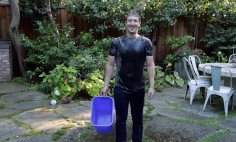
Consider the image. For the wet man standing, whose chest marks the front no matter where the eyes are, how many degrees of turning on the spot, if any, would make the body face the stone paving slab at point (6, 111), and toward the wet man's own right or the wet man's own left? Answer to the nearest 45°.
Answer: approximately 135° to the wet man's own right

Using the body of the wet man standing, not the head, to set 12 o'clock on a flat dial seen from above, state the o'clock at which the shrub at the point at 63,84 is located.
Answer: The shrub is roughly at 5 o'clock from the wet man standing.

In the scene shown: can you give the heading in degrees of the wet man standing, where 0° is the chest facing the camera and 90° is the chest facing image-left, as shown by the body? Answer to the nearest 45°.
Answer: approximately 0°

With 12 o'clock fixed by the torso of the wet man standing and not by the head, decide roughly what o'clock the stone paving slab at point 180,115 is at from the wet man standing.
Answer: The stone paving slab is roughly at 7 o'clock from the wet man standing.

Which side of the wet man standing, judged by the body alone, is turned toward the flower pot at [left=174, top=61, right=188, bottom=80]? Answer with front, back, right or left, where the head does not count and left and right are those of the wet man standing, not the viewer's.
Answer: back

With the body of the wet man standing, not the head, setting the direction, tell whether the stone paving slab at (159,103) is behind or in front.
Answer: behind

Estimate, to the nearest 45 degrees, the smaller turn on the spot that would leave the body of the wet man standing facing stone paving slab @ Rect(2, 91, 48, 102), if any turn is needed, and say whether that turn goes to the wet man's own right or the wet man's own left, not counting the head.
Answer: approximately 135° to the wet man's own right

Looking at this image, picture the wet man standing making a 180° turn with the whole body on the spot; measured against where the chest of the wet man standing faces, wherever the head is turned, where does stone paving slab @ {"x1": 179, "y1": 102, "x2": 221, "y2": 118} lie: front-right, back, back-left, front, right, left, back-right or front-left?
front-right

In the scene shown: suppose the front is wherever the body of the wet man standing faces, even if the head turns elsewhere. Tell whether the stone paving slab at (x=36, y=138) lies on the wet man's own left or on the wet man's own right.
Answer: on the wet man's own right

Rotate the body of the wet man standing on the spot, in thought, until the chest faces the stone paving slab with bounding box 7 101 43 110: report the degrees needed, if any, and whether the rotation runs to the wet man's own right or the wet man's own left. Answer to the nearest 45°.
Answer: approximately 135° to the wet man's own right
